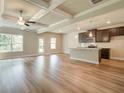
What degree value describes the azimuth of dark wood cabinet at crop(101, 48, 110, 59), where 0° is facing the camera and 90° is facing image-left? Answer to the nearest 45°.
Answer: approximately 45°

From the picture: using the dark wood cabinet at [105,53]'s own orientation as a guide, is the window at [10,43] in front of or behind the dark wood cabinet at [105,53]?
in front

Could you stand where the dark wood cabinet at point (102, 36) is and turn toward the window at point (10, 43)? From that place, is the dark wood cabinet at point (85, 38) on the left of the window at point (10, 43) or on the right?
right

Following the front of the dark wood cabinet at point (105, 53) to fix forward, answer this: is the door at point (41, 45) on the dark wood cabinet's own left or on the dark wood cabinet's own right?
on the dark wood cabinet's own right

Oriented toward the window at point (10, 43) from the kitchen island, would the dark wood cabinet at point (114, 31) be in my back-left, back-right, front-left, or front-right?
back-right

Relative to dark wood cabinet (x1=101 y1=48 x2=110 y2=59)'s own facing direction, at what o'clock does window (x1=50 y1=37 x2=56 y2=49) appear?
The window is roughly at 2 o'clock from the dark wood cabinet.

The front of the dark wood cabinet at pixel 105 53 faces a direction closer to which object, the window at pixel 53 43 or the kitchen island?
the kitchen island

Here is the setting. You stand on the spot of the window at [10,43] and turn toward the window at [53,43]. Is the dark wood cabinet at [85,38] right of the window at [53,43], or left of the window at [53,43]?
right
